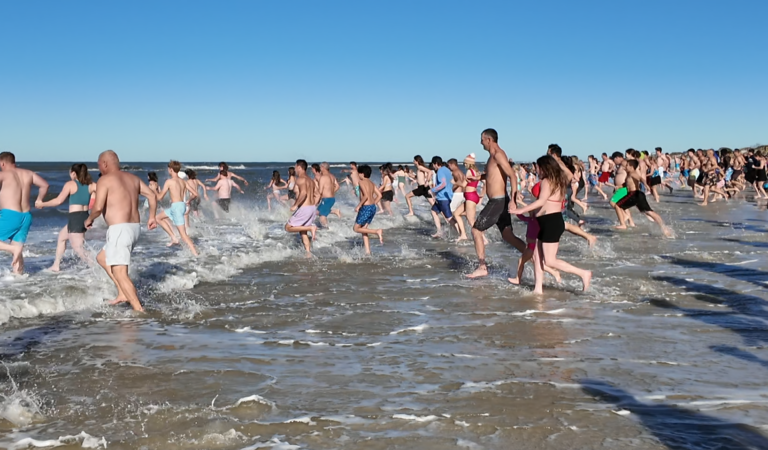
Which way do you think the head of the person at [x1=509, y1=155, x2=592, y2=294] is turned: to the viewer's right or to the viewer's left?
to the viewer's left

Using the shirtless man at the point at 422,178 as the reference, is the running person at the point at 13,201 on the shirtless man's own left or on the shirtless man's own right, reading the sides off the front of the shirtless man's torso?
on the shirtless man's own left

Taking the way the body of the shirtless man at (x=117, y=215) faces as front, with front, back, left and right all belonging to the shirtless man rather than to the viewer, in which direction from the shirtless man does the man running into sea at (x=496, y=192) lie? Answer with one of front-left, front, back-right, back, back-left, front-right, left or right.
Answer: back-right

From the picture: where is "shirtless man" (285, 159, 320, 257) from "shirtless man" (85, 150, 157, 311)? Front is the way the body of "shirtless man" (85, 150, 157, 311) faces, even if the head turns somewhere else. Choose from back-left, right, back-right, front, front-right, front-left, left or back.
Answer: right

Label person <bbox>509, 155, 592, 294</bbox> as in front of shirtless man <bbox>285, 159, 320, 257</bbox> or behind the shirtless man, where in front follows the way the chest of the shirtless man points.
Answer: behind

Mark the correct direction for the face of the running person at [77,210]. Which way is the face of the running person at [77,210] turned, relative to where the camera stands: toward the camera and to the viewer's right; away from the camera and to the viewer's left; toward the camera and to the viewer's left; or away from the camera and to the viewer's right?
away from the camera and to the viewer's left

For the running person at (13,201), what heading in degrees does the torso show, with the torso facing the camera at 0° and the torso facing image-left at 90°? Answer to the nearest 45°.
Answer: approximately 135°

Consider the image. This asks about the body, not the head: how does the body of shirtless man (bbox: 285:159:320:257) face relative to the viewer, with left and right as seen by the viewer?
facing away from the viewer and to the left of the viewer

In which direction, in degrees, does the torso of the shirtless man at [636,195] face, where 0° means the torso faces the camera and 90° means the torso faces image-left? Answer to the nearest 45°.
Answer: approximately 90°
